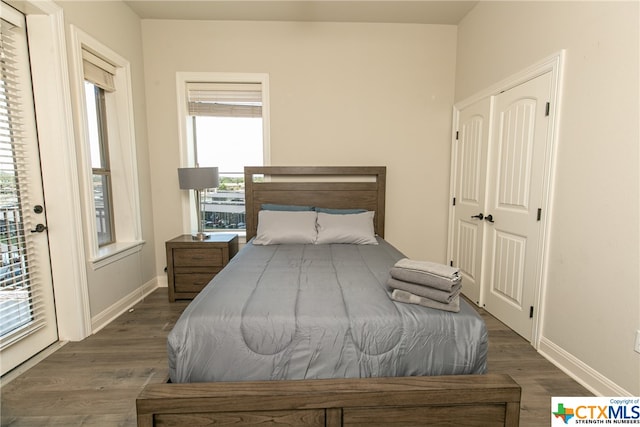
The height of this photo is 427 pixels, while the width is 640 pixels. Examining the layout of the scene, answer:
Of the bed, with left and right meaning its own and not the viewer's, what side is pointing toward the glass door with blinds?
right

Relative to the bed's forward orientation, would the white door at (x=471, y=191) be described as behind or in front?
behind

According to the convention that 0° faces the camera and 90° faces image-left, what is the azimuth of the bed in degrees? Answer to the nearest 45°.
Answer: approximately 0°

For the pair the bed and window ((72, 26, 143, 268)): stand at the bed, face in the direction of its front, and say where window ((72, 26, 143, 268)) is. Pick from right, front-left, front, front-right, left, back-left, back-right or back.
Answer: back-right

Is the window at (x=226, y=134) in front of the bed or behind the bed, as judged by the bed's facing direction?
behind

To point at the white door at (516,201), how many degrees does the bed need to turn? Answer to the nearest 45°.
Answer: approximately 135° to its left

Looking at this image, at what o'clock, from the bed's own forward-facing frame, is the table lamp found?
The table lamp is roughly at 5 o'clock from the bed.

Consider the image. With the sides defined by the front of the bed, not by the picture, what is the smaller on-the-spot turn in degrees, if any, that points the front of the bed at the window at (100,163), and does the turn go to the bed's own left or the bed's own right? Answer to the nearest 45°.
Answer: approximately 135° to the bed's own right
